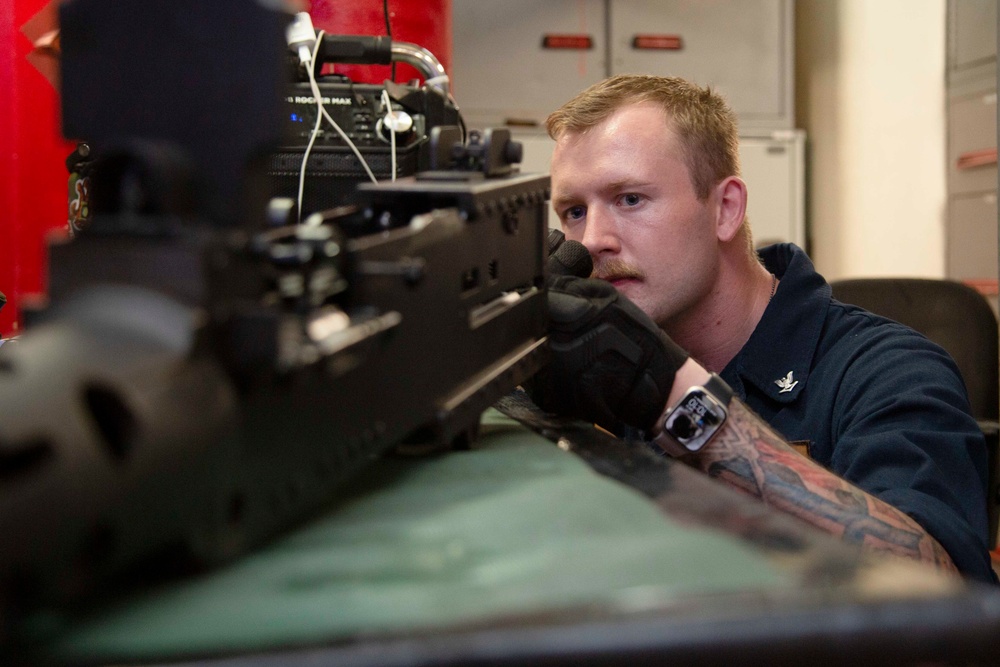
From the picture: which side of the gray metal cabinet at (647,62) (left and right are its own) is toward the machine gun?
front

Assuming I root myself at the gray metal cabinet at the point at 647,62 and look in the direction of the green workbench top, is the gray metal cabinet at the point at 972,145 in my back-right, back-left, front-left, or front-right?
front-left

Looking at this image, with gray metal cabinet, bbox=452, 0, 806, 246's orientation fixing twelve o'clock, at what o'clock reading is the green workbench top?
The green workbench top is roughly at 12 o'clock from the gray metal cabinet.

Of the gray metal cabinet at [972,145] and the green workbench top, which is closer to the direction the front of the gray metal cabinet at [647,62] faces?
the green workbench top

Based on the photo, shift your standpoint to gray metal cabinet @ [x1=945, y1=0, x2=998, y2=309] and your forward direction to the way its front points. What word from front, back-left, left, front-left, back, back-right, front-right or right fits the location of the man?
front-left

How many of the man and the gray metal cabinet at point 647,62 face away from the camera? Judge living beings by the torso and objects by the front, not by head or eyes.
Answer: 0

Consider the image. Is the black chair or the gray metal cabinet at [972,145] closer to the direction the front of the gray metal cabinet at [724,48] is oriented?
the black chair

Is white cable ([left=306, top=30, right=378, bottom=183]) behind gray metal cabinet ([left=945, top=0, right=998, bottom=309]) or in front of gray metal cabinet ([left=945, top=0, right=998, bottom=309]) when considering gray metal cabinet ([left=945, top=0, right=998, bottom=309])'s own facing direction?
in front

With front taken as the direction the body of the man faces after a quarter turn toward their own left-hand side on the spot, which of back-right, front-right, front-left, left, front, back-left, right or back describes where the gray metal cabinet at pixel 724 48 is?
back-left

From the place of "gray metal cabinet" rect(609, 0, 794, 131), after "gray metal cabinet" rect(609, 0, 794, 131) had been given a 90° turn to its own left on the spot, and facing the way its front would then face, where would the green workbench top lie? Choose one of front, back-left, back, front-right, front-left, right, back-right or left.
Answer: right

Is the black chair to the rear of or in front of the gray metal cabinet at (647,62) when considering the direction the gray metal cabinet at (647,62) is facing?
in front

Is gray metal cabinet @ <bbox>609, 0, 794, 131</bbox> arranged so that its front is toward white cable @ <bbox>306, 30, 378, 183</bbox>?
yes

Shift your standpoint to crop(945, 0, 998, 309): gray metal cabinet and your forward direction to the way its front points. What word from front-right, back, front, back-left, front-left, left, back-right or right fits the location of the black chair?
front-left

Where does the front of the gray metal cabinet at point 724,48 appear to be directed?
toward the camera

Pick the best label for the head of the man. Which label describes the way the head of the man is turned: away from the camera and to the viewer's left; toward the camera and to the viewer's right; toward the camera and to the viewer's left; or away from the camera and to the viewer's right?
toward the camera and to the viewer's left
